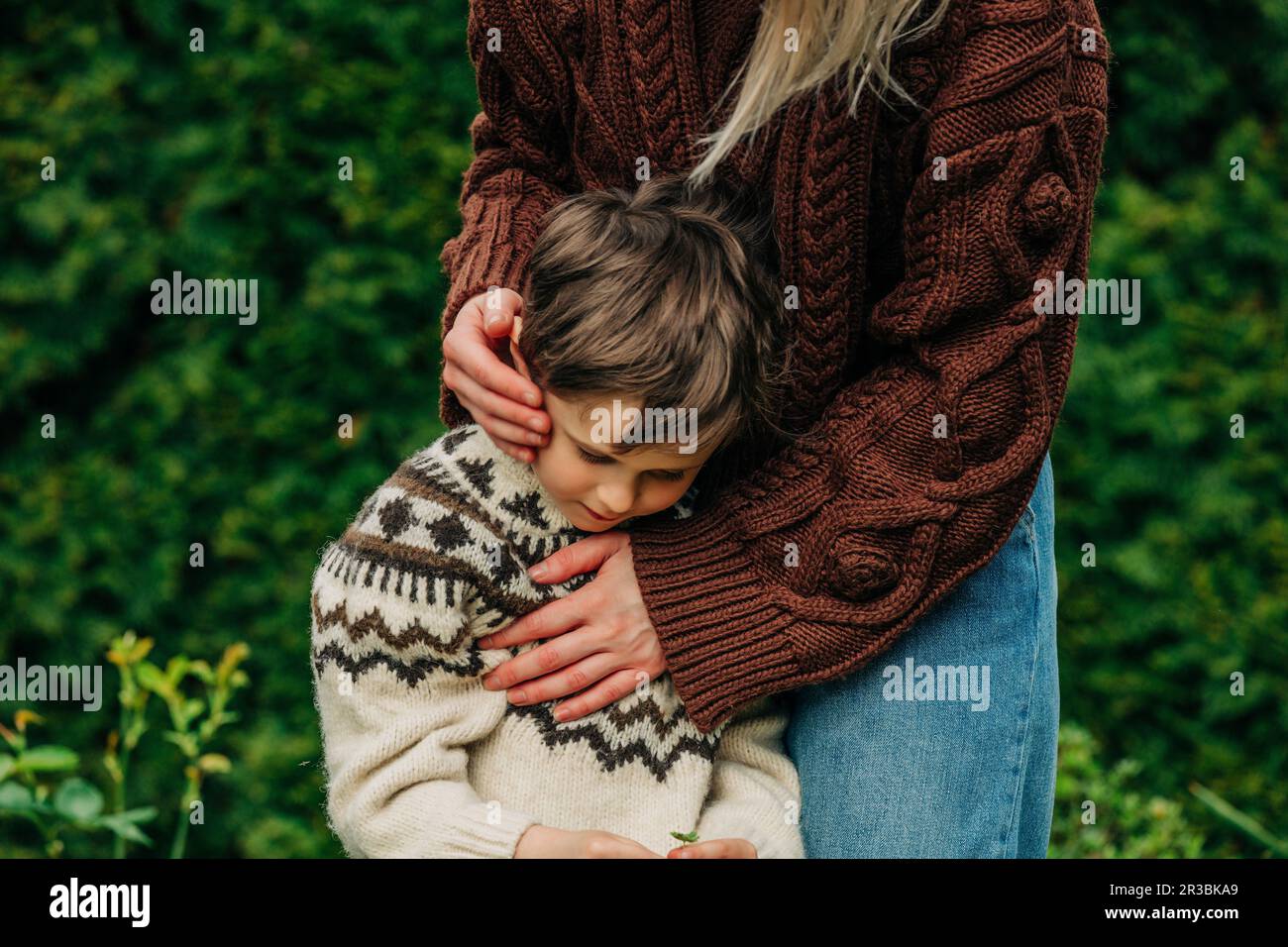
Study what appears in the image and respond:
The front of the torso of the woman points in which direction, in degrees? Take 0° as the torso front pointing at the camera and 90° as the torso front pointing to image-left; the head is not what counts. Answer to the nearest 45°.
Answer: approximately 45°

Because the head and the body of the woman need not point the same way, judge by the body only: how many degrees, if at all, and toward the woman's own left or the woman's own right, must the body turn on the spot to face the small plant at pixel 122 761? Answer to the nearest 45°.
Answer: approximately 45° to the woman's own right
